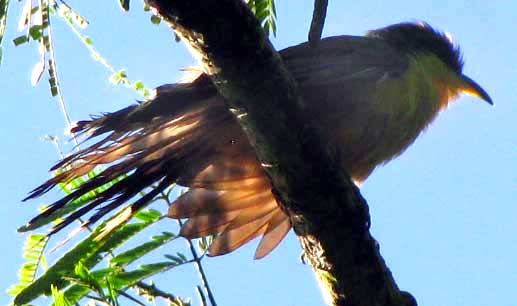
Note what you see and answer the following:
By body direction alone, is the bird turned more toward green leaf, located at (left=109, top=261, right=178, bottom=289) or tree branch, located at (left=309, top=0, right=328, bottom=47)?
the tree branch

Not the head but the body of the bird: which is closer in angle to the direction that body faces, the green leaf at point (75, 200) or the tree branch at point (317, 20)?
the tree branch

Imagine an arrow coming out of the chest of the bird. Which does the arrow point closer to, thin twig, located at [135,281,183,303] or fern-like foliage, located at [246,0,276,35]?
the fern-like foliage

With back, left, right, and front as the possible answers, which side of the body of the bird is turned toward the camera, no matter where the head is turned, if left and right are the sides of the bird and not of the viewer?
right

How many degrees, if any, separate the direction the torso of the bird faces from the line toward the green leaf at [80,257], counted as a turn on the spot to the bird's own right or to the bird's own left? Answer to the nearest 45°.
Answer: approximately 135° to the bird's own right

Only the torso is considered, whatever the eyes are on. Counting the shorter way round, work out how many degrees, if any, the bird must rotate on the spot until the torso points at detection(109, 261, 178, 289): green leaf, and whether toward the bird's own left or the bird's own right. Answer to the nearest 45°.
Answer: approximately 135° to the bird's own right

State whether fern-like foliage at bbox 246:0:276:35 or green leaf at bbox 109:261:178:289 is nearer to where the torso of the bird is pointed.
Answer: the fern-like foliage

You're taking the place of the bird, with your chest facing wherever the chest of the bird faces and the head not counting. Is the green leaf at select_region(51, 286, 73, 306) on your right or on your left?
on your right
